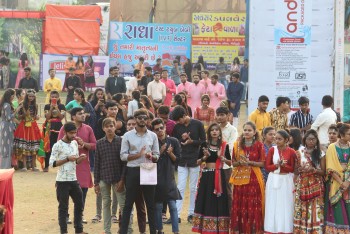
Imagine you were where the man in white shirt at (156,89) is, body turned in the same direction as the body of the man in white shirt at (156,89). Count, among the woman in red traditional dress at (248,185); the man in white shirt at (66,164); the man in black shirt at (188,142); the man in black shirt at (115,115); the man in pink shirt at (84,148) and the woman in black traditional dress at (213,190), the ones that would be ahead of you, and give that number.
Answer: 6

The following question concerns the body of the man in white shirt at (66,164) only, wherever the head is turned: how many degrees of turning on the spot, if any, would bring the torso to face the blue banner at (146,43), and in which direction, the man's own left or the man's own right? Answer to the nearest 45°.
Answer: approximately 135° to the man's own left

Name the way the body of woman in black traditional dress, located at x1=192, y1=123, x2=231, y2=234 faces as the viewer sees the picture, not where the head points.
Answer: toward the camera

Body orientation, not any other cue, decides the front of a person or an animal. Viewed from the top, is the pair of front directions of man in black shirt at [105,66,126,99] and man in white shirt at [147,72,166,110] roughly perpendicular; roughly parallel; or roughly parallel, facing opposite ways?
roughly parallel

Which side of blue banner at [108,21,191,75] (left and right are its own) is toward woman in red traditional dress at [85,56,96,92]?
right

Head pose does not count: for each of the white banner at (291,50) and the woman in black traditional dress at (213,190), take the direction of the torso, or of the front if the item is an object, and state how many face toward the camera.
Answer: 2

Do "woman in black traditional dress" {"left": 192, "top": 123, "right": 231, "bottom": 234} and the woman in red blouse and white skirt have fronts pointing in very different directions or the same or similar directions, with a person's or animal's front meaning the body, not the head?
same or similar directions

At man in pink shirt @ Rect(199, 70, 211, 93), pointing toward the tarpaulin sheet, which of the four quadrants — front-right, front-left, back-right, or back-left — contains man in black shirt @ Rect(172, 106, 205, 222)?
back-left

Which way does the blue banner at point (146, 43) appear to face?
toward the camera

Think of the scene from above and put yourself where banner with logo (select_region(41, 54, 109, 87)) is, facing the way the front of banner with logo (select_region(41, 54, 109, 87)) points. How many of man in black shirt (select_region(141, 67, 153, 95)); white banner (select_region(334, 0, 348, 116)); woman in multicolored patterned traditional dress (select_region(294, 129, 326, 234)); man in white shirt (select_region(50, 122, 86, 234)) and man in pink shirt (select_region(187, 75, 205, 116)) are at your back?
0

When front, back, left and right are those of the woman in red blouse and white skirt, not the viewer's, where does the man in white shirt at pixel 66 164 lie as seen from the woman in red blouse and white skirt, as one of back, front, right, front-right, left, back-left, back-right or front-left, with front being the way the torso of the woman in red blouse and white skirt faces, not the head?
right

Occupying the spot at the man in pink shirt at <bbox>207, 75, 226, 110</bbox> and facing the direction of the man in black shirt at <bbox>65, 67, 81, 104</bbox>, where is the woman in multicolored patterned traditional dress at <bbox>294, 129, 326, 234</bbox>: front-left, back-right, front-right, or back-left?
back-left

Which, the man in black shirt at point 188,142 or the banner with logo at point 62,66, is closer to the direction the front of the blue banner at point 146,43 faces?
the man in black shirt

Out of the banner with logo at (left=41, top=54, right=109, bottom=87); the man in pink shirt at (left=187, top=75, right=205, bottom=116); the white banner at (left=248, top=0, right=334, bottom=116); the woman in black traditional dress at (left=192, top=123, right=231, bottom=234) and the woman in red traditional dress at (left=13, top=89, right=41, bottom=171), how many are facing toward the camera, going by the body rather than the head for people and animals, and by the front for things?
5

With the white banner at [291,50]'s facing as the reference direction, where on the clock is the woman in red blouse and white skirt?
The woman in red blouse and white skirt is roughly at 12 o'clock from the white banner.

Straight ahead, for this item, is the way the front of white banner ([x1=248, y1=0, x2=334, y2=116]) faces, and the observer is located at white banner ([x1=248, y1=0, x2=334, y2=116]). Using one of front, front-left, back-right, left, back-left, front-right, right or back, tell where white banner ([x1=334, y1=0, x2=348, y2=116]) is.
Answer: left

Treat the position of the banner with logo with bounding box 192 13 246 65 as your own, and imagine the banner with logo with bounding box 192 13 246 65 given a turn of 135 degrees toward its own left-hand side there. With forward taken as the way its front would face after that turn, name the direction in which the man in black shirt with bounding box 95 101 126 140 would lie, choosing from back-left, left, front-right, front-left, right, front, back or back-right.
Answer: back-right

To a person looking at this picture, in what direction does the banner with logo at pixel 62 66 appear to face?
facing the viewer

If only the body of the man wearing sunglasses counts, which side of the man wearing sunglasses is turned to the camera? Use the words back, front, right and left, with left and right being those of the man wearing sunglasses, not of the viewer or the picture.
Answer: front
